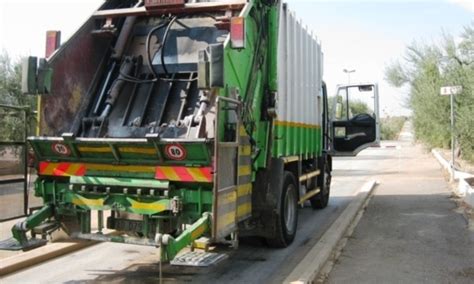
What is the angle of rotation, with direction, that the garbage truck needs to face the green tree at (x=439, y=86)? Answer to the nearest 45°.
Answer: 0° — it already faces it

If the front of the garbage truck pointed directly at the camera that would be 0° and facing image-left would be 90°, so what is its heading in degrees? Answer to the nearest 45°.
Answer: approximately 225°

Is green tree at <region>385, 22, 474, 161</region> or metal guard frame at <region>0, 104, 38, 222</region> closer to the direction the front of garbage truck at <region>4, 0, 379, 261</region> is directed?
the green tree
